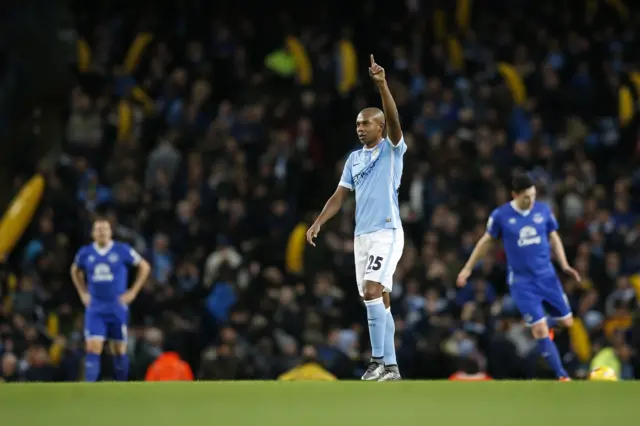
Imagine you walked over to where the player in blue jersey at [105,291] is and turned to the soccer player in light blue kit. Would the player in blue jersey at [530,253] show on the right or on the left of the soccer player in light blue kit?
left

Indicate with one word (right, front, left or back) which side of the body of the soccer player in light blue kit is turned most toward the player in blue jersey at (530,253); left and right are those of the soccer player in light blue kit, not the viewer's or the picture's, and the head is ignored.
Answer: back

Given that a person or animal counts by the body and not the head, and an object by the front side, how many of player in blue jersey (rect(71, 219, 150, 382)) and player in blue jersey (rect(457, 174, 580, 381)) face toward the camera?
2

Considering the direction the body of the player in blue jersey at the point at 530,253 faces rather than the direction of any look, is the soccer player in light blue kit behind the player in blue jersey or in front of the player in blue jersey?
in front

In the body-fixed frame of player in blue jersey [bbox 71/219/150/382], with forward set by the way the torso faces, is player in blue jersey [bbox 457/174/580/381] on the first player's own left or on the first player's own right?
on the first player's own left

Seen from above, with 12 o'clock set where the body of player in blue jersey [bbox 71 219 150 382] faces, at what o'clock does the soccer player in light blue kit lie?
The soccer player in light blue kit is roughly at 11 o'clock from the player in blue jersey.

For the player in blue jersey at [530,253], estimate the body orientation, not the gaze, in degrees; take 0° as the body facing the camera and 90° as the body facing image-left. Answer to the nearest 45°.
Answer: approximately 0°

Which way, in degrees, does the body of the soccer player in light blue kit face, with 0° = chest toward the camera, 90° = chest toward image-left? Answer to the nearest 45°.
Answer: approximately 45°

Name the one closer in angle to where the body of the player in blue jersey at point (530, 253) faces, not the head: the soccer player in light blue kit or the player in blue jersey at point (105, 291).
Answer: the soccer player in light blue kit
